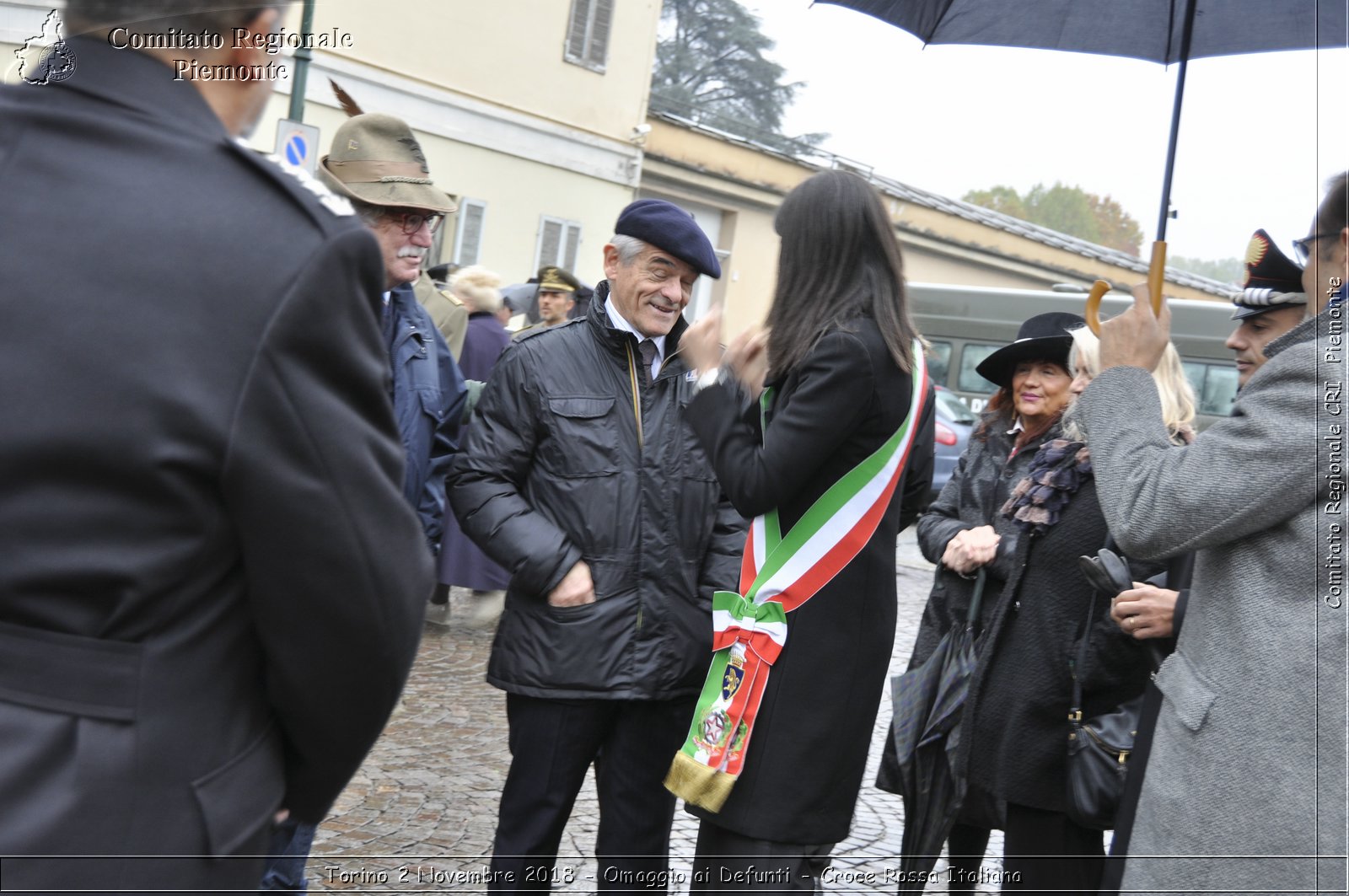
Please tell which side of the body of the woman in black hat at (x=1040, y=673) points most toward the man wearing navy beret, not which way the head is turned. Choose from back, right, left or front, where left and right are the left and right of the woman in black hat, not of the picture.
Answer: front

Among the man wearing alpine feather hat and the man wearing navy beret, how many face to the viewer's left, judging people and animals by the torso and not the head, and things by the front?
0

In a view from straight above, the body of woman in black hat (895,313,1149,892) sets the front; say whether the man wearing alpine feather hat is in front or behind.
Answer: in front

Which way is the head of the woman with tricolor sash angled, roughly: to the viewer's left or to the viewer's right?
to the viewer's left

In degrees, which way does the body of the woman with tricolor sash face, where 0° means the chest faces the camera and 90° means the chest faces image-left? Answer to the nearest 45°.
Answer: approximately 135°

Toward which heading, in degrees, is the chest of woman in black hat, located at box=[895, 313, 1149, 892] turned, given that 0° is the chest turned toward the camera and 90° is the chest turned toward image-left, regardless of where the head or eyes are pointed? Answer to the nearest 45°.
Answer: approximately 45°

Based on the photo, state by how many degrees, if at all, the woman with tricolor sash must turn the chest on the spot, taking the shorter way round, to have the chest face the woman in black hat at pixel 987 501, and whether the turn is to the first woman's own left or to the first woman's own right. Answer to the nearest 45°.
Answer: approximately 90° to the first woman's own right

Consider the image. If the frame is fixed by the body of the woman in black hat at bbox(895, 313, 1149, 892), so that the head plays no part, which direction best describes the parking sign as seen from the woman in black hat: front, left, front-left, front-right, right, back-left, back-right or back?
right

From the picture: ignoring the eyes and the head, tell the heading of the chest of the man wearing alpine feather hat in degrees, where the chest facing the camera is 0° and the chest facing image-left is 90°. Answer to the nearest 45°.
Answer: approximately 315°

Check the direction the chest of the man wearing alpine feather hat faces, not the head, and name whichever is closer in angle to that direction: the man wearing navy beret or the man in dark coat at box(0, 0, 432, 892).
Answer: the man wearing navy beret

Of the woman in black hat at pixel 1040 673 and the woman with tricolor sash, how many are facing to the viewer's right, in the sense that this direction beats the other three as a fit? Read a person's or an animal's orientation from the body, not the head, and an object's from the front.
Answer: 0

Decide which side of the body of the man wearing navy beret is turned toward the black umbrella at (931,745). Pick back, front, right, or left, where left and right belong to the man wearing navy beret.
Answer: left
